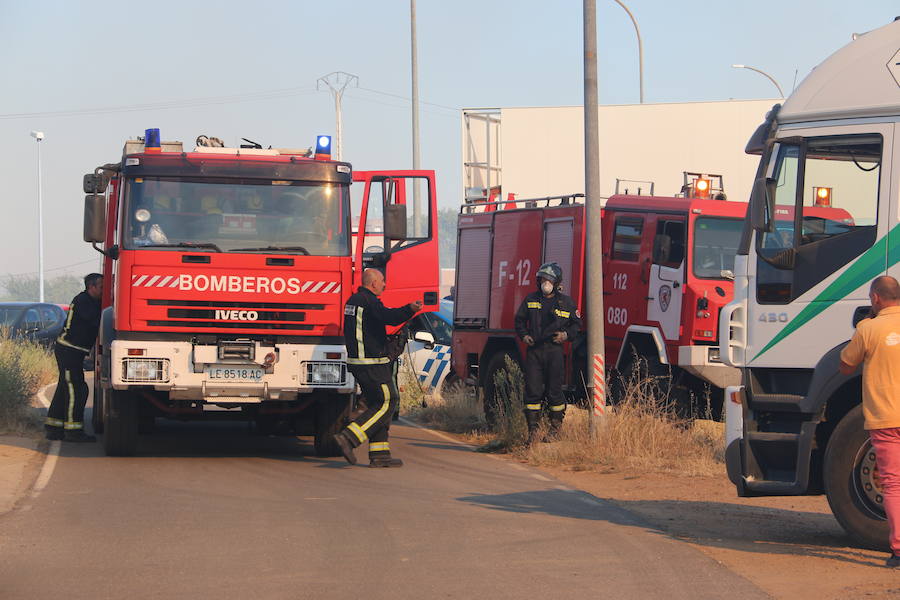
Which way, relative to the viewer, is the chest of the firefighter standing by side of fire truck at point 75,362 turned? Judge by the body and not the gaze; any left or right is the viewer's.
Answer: facing to the right of the viewer

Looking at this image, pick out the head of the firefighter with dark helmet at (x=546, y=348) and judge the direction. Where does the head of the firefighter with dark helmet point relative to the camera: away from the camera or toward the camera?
toward the camera

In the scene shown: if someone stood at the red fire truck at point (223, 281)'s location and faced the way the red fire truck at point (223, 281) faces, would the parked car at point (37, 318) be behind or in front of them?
behind

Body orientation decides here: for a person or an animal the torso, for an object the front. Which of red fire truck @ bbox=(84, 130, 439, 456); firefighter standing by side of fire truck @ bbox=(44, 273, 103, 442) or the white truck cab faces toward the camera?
the red fire truck

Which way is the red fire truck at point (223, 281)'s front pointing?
toward the camera

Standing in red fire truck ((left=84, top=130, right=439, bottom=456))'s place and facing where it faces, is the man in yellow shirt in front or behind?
in front

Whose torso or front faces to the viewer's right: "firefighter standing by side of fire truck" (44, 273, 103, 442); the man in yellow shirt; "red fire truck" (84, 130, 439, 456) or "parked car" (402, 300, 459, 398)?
the firefighter standing by side of fire truck

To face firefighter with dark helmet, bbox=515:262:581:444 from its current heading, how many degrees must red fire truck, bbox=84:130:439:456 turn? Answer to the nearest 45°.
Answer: approximately 90° to its left

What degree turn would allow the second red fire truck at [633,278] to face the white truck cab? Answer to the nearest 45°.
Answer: approximately 45° to its right

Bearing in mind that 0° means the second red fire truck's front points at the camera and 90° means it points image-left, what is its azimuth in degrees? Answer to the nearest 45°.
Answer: approximately 315°

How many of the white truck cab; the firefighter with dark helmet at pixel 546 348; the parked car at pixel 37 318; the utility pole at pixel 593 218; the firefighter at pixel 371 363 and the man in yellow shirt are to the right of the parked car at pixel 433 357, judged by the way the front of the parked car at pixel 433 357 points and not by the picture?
1

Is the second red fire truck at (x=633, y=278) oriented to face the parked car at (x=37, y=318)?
no

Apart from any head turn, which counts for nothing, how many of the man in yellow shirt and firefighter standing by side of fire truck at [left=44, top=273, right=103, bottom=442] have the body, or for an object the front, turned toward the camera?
0

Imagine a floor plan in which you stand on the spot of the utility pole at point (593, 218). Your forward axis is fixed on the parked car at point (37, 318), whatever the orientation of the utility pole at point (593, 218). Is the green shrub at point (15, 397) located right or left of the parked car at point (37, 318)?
left
